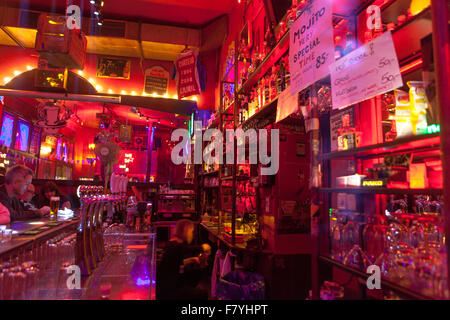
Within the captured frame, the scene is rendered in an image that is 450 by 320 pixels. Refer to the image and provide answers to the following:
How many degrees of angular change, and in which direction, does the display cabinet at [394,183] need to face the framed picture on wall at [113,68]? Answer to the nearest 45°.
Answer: approximately 90° to its right

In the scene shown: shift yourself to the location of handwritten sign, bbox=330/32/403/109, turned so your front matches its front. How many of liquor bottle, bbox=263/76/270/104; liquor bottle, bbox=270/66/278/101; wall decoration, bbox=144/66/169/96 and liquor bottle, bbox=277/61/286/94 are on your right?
4

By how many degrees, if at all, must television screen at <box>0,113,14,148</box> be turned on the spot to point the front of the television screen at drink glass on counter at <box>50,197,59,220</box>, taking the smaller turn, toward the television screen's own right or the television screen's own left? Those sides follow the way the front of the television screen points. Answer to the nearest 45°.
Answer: approximately 45° to the television screen's own right

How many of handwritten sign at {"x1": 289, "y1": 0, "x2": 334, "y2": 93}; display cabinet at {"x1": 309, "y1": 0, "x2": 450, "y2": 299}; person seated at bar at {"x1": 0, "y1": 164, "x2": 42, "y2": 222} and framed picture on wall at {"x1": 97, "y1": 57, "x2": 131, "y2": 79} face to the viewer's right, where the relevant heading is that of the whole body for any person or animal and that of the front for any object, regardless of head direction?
1

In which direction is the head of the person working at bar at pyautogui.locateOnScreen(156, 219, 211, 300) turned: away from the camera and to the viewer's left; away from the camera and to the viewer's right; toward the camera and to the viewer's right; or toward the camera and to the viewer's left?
away from the camera and to the viewer's right

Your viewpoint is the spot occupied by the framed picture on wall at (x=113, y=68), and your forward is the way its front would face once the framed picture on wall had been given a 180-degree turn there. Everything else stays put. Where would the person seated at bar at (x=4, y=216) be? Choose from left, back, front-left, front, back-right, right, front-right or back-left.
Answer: back

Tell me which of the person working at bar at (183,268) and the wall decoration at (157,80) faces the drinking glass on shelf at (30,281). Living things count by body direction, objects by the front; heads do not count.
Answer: the wall decoration

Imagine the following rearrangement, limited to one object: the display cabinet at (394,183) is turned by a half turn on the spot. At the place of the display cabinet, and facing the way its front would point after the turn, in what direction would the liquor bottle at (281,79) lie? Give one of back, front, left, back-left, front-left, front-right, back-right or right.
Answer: left

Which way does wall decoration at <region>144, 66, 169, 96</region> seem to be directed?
toward the camera
